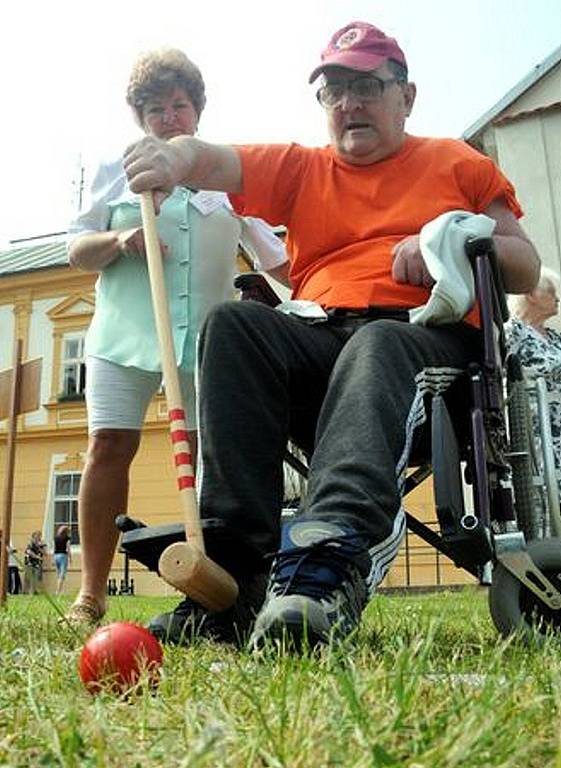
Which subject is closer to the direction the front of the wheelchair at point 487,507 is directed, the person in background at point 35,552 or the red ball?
the red ball

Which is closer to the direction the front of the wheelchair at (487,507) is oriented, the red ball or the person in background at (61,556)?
the red ball

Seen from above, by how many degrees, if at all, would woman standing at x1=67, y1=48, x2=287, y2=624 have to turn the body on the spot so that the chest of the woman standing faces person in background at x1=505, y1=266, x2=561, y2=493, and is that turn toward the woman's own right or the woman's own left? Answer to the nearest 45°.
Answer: approximately 135° to the woman's own left

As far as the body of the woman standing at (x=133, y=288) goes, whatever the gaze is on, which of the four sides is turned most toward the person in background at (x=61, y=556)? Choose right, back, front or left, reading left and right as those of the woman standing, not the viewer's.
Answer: back

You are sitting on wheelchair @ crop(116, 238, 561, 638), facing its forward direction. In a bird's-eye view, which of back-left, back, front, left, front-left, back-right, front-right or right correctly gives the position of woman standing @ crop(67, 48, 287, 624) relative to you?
right

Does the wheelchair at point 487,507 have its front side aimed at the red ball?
yes

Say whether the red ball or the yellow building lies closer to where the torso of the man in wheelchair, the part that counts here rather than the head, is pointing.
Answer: the red ball

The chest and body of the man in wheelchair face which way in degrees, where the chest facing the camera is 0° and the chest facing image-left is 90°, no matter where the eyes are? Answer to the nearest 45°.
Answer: approximately 45°

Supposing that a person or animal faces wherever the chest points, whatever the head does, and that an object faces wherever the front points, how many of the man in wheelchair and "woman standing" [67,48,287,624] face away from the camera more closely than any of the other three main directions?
0

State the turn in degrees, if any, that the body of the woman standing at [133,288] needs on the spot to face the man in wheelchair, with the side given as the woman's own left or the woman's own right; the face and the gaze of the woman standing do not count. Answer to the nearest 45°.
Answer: approximately 45° to the woman's own left
